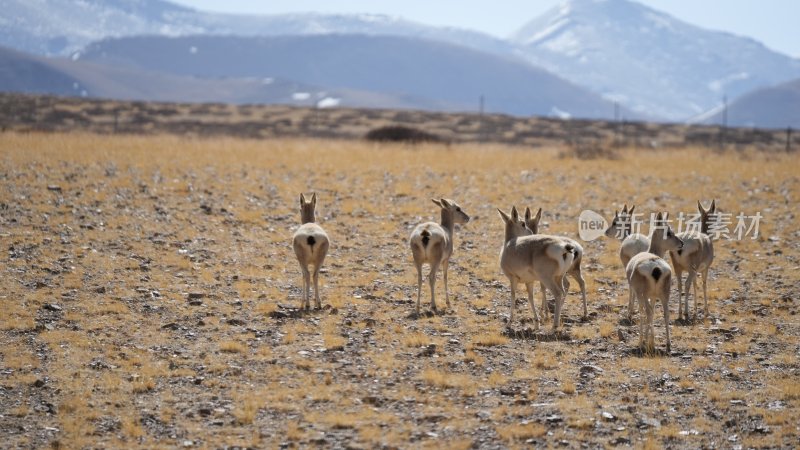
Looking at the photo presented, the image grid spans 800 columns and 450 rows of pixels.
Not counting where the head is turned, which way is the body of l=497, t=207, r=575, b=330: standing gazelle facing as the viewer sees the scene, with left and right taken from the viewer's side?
facing away from the viewer and to the left of the viewer

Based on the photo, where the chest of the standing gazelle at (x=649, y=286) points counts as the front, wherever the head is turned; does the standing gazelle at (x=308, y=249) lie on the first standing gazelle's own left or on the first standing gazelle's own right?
on the first standing gazelle's own left

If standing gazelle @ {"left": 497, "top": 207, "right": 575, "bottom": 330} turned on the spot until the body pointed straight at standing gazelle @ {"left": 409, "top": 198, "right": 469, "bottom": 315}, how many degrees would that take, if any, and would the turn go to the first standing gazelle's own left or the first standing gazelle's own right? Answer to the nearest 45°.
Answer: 0° — it already faces it

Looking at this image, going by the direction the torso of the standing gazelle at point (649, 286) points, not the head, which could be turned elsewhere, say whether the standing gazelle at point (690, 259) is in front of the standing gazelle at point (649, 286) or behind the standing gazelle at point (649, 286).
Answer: in front

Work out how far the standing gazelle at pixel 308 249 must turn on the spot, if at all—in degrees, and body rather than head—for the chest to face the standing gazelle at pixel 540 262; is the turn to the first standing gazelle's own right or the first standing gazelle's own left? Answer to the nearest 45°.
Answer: approximately 135° to the first standing gazelle's own right

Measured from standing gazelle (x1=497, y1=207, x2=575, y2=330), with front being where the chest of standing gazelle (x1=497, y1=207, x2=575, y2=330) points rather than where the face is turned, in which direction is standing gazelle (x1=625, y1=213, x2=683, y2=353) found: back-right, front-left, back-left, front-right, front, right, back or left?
back

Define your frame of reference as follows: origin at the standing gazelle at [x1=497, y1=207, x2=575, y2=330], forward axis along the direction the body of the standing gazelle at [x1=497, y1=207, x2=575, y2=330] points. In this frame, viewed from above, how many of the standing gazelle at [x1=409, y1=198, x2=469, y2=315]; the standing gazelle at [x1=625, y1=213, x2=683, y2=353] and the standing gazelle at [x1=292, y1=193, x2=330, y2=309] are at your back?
1

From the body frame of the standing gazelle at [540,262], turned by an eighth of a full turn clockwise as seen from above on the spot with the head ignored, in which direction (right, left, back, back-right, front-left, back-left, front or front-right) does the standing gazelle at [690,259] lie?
front-right

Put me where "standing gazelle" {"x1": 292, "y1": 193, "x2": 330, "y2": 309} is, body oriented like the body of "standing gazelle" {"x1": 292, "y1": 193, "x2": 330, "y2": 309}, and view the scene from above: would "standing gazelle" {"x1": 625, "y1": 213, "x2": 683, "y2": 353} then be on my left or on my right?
on my right

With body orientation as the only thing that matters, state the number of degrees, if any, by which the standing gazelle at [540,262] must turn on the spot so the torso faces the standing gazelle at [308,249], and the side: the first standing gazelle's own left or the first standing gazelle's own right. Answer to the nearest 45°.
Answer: approximately 45° to the first standing gazelle's own left

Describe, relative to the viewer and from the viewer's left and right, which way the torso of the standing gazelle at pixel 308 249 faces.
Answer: facing away from the viewer

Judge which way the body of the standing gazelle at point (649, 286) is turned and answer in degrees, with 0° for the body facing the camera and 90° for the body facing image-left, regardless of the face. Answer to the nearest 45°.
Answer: approximately 180°

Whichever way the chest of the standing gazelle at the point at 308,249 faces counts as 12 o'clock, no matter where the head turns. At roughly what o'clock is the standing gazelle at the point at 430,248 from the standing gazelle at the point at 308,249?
the standing gazelle at the point at 430,248 is roughly at 3 o'clock from the standing gazelle at the point at 308,249.

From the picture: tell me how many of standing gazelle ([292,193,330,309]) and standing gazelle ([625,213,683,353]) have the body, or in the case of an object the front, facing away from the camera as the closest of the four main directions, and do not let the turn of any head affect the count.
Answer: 2
